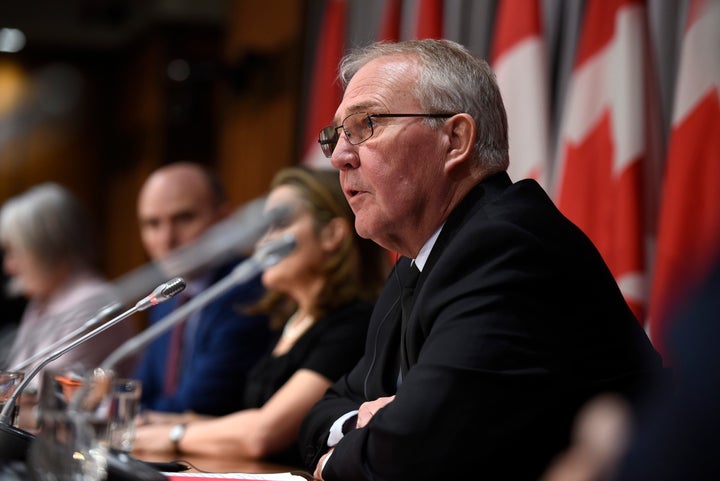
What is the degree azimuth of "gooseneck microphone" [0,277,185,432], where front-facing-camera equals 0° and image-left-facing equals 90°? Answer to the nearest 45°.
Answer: approximately 270°

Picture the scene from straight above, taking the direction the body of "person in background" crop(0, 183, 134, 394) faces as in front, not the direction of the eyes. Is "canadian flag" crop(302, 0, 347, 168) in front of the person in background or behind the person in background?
behind

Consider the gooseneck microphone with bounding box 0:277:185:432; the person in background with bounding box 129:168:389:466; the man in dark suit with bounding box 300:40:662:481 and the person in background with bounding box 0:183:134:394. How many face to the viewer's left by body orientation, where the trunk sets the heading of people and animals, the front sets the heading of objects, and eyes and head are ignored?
3

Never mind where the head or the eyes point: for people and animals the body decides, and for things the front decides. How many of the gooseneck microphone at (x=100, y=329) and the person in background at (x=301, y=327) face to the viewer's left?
1

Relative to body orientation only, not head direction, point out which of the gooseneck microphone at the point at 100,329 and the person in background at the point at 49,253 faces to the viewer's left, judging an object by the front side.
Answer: the person in background

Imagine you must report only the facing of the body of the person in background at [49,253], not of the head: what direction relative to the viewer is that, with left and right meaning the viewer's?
facing to the left of the viewer

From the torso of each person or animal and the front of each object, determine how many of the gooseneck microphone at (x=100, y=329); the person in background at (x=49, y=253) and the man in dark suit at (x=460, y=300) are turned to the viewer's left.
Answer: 2

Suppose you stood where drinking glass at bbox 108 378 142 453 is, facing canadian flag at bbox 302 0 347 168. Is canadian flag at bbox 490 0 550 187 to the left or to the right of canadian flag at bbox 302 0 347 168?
right

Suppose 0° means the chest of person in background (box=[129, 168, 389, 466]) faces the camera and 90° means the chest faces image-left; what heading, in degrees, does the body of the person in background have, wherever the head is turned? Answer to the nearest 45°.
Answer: approximately 90°

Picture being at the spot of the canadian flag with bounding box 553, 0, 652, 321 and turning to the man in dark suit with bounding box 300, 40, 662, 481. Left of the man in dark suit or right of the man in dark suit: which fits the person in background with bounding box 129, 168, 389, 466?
right

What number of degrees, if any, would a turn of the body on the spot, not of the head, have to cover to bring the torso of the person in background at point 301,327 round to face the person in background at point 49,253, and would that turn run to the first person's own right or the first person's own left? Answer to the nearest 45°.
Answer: approximately 45° to the first person's own right

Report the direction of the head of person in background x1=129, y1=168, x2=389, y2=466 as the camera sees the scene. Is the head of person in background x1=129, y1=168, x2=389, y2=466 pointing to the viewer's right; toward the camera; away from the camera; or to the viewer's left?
to the viewer's left

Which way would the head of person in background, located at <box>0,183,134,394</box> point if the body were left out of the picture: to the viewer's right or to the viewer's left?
to the viewer's left

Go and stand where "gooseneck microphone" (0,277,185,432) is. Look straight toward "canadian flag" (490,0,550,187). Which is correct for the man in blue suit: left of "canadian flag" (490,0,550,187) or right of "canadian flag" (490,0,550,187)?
left

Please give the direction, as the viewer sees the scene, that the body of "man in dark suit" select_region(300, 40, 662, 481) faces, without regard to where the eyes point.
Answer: to the viewer's left

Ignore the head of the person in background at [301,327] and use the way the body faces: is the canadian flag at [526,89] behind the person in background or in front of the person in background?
behind

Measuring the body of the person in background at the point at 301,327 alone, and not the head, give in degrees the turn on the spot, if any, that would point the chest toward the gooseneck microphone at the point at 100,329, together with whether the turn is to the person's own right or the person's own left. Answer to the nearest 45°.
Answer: approximately 45° to the person's own left
